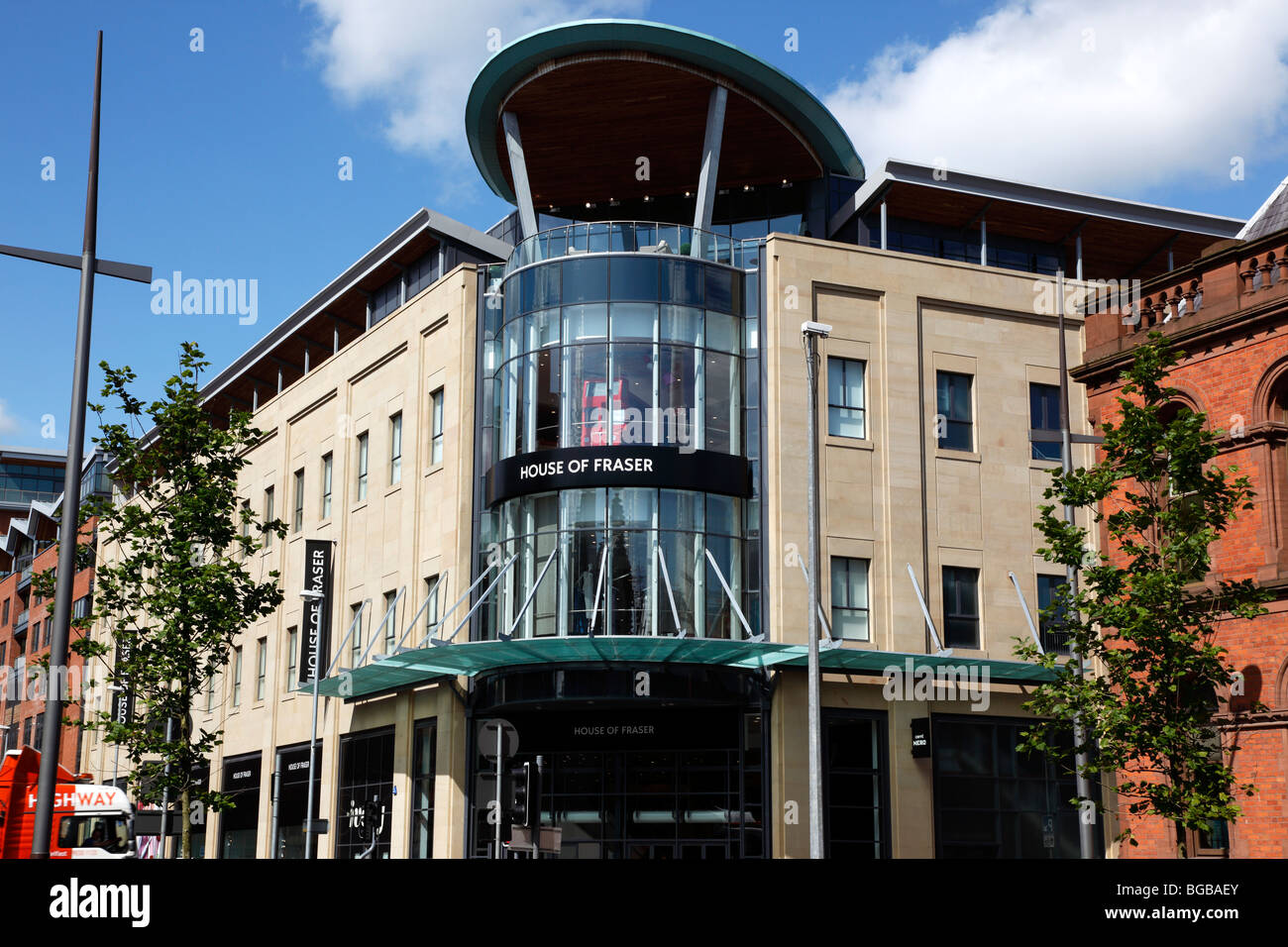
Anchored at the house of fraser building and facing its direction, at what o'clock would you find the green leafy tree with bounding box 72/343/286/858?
The green leafy tree is roughly at 2 o'clock from the house of fraser building.

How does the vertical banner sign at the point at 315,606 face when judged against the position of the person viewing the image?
facing the viewer

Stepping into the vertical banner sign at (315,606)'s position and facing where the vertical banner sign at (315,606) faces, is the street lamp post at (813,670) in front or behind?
in front

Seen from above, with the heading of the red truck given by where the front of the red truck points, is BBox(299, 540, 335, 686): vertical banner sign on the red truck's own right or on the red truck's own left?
on the red truck's own left

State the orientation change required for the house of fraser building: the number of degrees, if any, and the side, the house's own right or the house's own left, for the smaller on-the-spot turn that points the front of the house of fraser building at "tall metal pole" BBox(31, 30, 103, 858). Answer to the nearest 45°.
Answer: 0° — it already faces it

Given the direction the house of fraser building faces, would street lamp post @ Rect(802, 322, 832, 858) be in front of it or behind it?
in front

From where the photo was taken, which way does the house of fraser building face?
toward the camera

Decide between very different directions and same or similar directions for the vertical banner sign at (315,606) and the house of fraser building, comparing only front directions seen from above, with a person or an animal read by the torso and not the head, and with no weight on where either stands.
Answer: same or similar directions

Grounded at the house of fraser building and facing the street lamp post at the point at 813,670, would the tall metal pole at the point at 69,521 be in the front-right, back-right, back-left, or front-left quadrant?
front-right

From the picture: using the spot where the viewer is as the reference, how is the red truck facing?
facing to the right of the viewer

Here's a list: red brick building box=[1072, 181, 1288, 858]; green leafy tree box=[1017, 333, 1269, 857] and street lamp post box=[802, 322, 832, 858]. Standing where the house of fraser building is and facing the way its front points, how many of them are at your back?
0

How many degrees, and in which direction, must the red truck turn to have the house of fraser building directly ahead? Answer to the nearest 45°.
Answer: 0° — it already faces it
